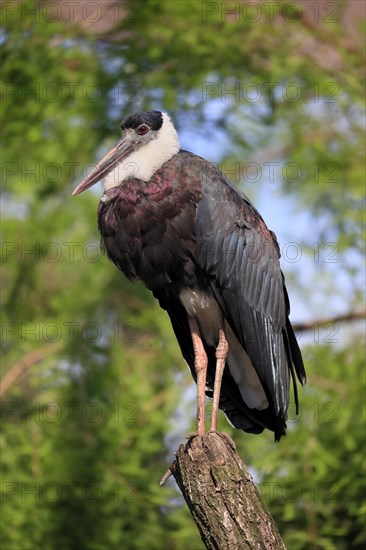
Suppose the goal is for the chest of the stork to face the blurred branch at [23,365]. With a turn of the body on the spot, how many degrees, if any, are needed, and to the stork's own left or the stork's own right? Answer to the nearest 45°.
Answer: approximately 135° to the stork's own right

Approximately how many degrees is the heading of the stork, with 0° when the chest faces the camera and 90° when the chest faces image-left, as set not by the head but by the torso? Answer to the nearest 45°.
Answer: approximately 45°
